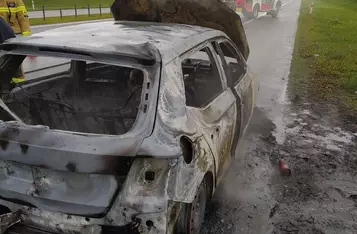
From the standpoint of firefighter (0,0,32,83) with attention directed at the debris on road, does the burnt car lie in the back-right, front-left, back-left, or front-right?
front-right

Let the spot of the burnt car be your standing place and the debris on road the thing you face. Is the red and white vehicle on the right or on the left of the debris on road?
left

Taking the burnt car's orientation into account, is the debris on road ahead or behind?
ahead

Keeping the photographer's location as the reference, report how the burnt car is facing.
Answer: facing away from the viewer and to the right of the viewer

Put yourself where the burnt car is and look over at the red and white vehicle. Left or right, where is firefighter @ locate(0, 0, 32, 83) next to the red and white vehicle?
left

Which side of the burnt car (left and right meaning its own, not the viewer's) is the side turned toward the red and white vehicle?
front
